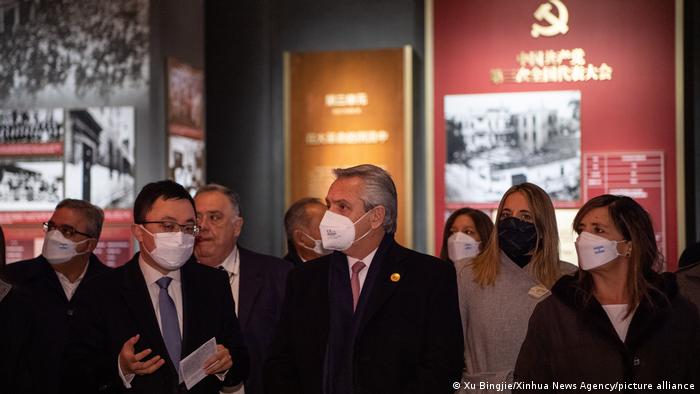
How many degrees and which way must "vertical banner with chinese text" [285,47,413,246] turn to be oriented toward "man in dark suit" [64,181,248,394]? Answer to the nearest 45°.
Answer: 0° — it already faces them

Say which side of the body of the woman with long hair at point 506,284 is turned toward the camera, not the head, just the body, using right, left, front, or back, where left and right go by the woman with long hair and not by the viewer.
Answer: front

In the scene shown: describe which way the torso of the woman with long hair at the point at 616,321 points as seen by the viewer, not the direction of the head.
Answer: toward the camera

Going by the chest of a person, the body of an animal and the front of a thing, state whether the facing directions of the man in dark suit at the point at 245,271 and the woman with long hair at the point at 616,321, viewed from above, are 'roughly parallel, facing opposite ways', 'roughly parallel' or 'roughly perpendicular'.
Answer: roughly parallel

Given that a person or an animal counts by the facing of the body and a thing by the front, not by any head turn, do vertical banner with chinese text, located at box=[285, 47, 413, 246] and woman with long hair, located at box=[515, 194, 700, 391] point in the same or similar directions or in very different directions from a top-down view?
same or similar directions

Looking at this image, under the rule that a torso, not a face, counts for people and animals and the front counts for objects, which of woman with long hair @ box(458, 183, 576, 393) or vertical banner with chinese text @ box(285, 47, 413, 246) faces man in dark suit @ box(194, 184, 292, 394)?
the vertical banner with chinese text

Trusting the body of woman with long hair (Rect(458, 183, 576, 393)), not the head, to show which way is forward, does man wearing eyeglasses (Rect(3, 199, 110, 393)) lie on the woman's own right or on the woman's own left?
on the woman's own right

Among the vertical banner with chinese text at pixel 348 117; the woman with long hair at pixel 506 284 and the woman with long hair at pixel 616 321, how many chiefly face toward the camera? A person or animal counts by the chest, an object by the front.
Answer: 3

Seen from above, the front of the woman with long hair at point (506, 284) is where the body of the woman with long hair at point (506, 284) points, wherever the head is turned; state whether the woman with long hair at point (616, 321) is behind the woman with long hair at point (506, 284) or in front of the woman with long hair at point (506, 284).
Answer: in front

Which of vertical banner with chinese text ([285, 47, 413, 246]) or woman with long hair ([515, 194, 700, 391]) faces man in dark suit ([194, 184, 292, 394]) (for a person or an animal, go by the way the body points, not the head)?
the vertical banner with chinese text

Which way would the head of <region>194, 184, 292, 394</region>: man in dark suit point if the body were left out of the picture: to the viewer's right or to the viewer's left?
to the viewer's left

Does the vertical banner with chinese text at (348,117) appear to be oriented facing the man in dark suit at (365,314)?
yes

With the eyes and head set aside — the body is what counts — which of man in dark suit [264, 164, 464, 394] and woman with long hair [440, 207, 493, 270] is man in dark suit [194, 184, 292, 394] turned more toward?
the man in dark suit

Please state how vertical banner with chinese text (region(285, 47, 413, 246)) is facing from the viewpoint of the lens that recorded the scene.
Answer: facing the viewer

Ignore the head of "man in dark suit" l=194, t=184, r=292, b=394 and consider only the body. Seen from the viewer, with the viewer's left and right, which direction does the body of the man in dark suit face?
facing the viewer and to the left of the viewer

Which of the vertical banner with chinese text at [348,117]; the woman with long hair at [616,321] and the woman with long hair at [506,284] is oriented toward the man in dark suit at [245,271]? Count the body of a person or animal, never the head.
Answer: the vertical banner with chinese text

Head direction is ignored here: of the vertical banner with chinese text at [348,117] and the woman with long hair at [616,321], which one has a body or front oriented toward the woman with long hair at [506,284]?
the vertical banner with chinese text
